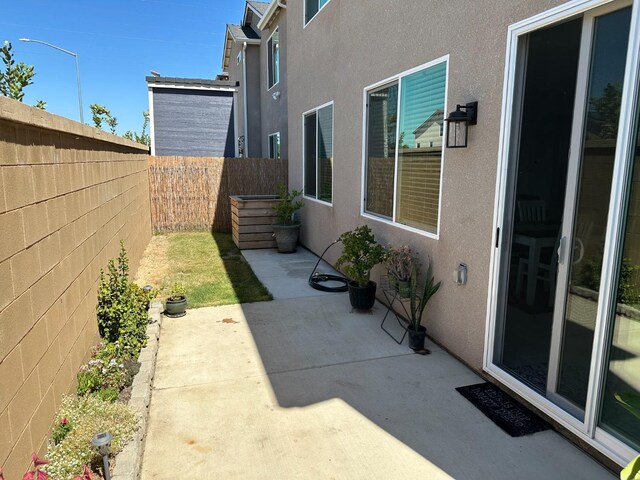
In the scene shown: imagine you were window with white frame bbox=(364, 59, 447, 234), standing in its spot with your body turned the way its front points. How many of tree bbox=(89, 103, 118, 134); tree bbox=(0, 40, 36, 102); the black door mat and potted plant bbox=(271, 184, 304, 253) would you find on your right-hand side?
3

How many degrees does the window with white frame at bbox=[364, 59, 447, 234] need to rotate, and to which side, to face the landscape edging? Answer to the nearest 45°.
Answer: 0° — it already faces it

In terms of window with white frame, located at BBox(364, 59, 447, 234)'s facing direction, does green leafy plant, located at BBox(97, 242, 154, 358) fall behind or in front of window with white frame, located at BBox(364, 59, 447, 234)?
in front

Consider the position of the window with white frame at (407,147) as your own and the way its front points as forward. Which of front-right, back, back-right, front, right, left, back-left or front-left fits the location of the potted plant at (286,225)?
right

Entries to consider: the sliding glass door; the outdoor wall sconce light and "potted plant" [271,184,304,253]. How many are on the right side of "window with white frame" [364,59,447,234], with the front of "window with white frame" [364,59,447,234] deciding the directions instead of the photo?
1

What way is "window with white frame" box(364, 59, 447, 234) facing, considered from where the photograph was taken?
facing the viewer and to the left of the viewer

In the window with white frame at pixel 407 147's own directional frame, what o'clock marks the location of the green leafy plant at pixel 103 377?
The green leafy plant is roughly at 12 o'clock from the window with white frame.

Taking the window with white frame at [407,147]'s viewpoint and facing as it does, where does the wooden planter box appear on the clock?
The wooden planter box is roughly at 3 o'clock from the window with white frame.

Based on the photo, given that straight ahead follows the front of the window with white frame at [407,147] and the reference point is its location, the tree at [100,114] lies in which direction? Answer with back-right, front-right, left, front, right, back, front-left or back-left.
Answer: right

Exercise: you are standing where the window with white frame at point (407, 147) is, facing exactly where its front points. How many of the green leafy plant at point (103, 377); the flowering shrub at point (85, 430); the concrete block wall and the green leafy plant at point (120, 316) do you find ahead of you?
4

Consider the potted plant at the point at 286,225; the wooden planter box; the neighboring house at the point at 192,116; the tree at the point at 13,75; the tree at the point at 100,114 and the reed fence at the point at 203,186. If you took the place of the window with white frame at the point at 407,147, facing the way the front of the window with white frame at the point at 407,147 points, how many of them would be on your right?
6

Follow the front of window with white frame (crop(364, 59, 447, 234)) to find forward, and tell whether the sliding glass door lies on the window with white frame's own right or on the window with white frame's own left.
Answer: on the window with white frame's own left

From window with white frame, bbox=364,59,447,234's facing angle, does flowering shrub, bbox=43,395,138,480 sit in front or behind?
in front

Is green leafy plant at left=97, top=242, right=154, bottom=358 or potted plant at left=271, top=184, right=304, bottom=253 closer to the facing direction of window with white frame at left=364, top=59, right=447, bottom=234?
the green leafy plant

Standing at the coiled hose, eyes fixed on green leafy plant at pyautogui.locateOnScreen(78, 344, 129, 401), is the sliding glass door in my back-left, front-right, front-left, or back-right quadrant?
front-left
